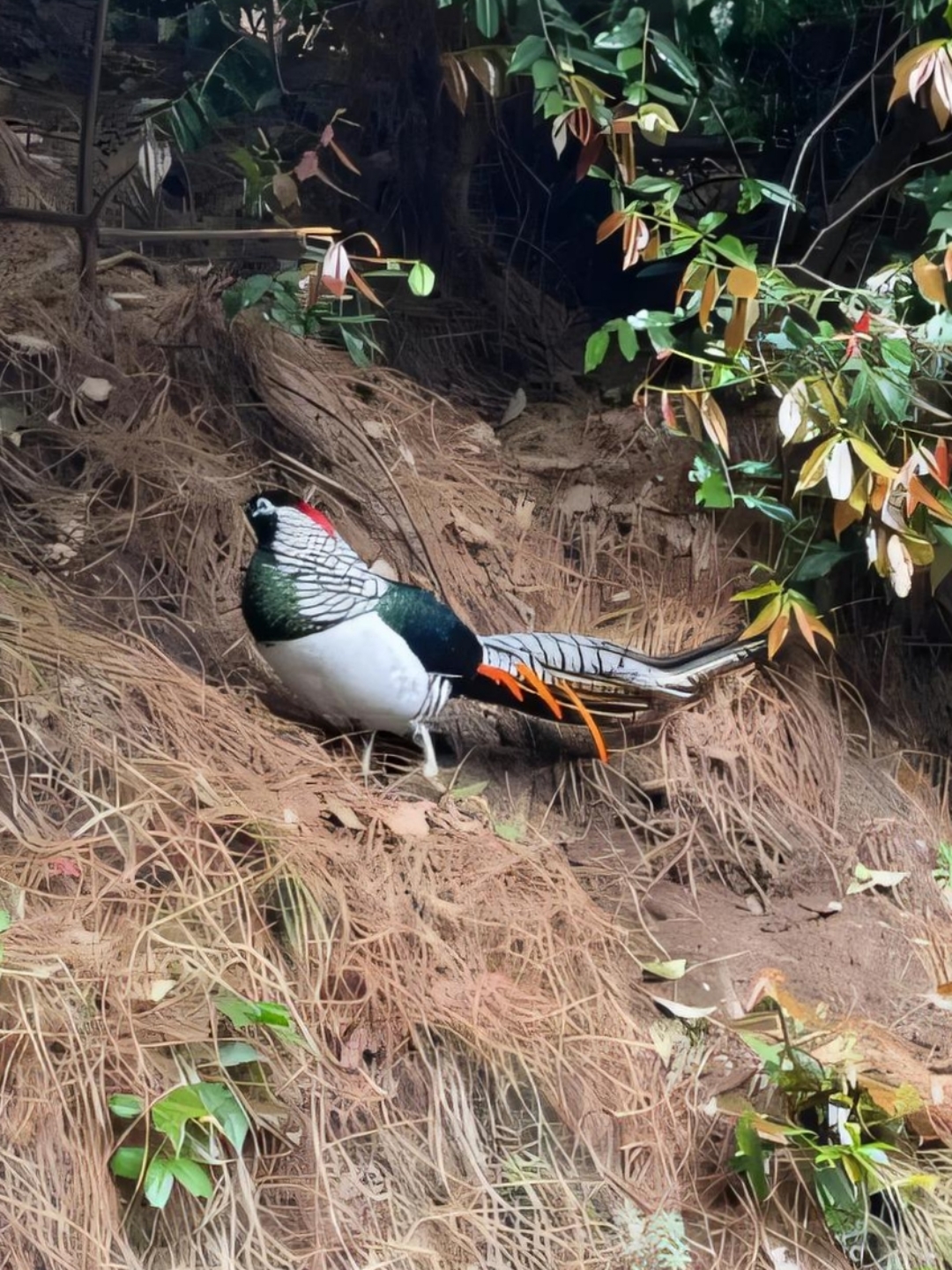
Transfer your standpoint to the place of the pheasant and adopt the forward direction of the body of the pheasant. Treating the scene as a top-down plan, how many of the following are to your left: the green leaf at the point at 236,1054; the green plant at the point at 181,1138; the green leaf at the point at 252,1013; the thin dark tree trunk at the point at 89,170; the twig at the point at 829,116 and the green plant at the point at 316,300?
3

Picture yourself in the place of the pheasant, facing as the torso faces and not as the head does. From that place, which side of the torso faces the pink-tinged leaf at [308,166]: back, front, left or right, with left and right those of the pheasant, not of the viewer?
right

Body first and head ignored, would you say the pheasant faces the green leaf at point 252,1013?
no

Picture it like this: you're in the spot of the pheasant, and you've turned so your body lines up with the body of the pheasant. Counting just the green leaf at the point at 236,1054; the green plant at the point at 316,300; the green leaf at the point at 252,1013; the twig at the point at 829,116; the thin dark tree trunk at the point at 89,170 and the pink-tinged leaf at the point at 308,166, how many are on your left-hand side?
2

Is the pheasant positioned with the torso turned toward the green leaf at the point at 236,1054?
no

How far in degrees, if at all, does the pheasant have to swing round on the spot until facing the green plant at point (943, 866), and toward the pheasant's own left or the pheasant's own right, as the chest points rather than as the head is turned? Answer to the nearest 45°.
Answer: approximately 180°

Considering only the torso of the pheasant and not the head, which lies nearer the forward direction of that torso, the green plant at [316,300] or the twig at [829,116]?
the green plant

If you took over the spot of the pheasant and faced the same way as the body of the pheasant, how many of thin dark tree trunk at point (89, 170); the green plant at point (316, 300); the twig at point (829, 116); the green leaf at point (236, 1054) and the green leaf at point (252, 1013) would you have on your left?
2

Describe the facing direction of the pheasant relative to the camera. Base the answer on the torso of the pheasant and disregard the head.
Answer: to the viewer's left

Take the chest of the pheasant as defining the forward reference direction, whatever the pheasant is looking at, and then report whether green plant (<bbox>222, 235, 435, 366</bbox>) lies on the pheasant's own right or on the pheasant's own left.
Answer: on the pheasant's own right

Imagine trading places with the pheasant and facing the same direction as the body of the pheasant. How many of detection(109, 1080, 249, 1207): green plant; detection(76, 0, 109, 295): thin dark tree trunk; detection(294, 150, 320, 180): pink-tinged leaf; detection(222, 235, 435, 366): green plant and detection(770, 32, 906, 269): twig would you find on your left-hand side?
1

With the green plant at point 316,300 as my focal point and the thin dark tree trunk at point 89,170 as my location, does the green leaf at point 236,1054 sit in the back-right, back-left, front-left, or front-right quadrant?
front-right

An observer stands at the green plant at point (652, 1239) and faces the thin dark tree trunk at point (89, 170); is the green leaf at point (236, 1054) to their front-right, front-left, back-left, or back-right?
front-left

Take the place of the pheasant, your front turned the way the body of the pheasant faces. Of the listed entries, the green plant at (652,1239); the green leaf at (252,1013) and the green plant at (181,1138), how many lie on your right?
0

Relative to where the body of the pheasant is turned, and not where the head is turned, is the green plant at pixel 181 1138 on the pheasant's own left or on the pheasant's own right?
on the pheasant's own left

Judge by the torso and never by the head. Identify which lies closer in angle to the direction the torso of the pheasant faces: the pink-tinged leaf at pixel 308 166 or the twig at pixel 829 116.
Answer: the pink-tinged leaf

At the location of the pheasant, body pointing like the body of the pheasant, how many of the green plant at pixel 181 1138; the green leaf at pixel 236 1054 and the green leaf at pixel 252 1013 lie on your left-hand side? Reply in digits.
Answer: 3
